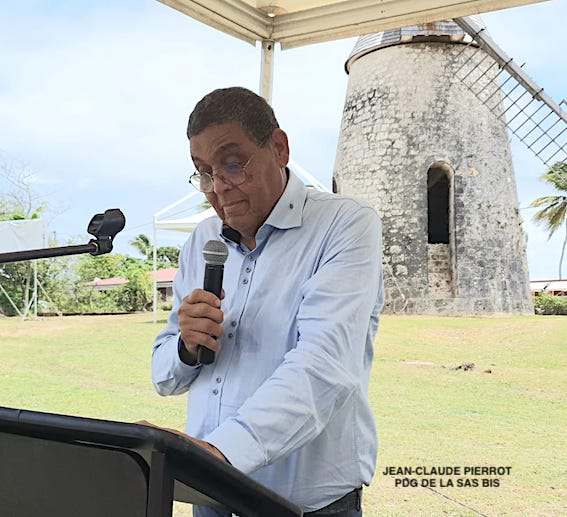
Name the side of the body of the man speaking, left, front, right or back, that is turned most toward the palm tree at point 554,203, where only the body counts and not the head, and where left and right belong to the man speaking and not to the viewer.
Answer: back

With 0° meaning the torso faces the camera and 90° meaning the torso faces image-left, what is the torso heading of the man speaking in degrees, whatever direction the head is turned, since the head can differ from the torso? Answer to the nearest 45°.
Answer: approximately 45°

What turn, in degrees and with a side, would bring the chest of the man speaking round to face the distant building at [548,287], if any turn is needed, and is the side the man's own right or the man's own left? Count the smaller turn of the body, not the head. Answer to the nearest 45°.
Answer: approximately 180°

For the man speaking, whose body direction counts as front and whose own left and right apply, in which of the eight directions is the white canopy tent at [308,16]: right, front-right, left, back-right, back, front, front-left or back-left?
back-right
